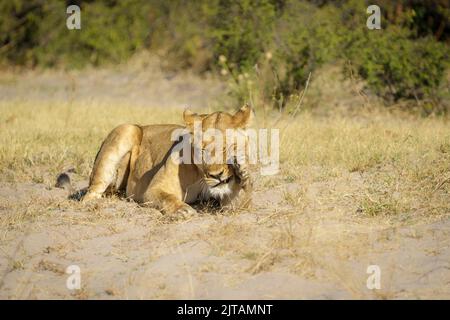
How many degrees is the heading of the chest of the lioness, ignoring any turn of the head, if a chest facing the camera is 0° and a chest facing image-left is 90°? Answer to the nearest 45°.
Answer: approximately 315°

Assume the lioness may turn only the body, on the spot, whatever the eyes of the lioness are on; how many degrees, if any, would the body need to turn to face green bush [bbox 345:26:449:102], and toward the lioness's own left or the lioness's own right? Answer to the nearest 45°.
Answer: approximately 90° to the lioness's own left
